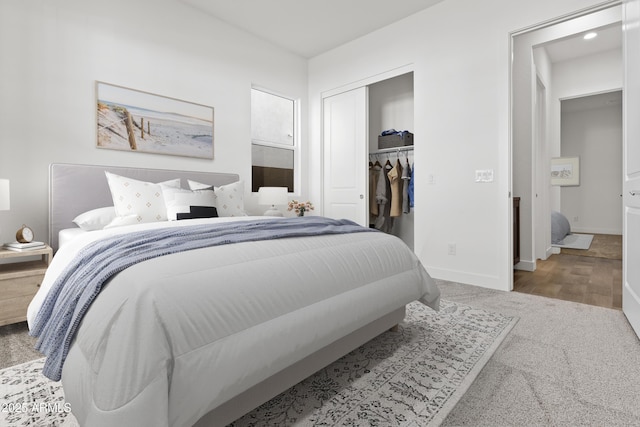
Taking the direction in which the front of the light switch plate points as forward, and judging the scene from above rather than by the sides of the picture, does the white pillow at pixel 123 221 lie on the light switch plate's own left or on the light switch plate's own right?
on the light switch plate's own right

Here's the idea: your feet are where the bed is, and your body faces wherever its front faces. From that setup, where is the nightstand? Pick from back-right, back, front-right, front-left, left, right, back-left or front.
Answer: back

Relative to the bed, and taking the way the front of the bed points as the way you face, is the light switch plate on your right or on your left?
on your left

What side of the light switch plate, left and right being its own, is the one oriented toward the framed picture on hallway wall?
back

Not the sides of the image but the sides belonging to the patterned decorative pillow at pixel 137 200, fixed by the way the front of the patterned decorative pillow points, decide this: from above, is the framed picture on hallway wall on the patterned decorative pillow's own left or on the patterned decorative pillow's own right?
on the patterned decorative pillow's own left

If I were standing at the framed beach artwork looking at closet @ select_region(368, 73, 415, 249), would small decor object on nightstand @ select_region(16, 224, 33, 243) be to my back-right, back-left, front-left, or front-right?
back-right

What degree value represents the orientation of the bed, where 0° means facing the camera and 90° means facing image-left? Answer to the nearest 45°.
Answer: approximately 315°

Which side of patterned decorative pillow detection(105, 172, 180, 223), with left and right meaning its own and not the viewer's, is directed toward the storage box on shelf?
left

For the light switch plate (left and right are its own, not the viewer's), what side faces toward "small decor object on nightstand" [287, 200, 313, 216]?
right

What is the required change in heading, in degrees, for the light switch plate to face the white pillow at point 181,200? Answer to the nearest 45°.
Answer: approximately 45° to its right
